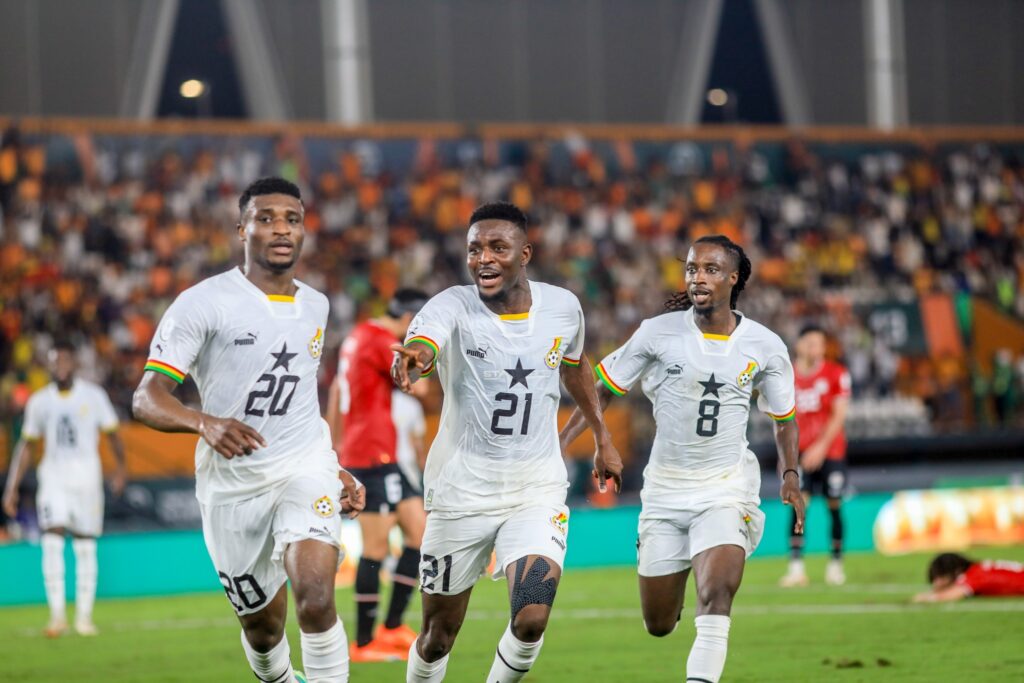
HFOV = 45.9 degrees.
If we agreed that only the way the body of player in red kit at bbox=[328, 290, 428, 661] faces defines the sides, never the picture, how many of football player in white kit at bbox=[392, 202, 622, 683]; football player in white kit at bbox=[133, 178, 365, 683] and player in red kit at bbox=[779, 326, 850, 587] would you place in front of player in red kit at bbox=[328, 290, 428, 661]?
1

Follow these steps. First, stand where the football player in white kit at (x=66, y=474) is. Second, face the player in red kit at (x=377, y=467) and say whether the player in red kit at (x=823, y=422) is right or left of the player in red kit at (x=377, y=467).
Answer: left

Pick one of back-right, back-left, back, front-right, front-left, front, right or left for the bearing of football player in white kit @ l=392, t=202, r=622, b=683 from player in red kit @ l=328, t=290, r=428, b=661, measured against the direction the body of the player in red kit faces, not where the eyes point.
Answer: back-right

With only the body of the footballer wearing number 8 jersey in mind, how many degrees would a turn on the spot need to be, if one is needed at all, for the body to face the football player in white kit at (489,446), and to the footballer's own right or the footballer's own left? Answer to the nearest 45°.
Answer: approximately 45° to the footballer's own right

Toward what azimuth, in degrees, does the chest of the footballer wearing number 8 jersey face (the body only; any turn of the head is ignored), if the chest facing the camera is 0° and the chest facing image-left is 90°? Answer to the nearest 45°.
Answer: approximately 0°
